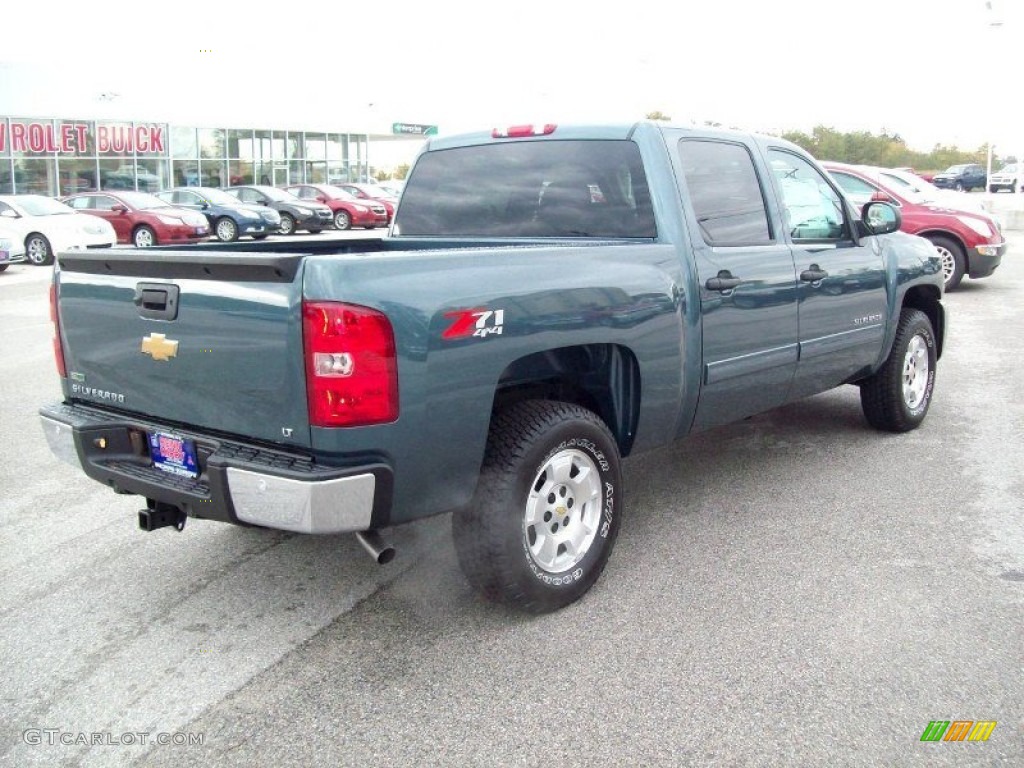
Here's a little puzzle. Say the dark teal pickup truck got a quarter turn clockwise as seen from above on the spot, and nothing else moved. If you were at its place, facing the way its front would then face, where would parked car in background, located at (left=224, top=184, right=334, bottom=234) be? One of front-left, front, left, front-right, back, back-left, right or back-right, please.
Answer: back-left

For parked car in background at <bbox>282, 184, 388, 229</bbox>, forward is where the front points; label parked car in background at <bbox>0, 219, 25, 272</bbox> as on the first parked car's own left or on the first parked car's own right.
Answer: on the first parked car's own right

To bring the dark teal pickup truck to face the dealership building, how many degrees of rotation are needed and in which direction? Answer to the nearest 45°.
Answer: approximately 45° to its left

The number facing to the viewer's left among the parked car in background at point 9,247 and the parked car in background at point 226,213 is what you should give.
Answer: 0

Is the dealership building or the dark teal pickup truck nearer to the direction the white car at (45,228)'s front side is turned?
the dark teal pickup truck

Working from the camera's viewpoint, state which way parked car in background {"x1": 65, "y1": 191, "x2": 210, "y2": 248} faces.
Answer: facing the viewer and to the right of the viewer

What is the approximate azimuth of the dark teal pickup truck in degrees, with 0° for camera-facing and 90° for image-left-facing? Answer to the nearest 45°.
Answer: approximately 225°

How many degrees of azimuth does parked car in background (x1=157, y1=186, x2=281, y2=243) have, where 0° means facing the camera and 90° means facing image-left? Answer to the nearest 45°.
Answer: approximately 315°

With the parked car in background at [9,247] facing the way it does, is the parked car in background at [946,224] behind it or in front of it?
in front

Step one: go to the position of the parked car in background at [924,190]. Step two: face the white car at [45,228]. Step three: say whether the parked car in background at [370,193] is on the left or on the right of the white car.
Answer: right

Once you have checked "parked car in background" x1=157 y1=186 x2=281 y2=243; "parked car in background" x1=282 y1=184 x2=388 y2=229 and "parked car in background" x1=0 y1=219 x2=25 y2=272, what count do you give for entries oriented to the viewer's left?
0

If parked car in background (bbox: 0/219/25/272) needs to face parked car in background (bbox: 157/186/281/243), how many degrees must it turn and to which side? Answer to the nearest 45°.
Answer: approximately 90° to its left

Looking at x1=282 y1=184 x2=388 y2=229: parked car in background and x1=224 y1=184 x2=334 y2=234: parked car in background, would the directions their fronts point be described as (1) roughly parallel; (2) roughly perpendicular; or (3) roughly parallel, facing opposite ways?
roughly parallel

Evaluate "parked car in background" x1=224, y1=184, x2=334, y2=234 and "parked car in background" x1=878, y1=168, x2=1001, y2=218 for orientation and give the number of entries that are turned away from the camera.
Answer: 0

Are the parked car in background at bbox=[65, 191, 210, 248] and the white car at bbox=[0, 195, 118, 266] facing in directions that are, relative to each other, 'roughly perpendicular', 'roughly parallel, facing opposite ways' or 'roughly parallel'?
roughly parallel
